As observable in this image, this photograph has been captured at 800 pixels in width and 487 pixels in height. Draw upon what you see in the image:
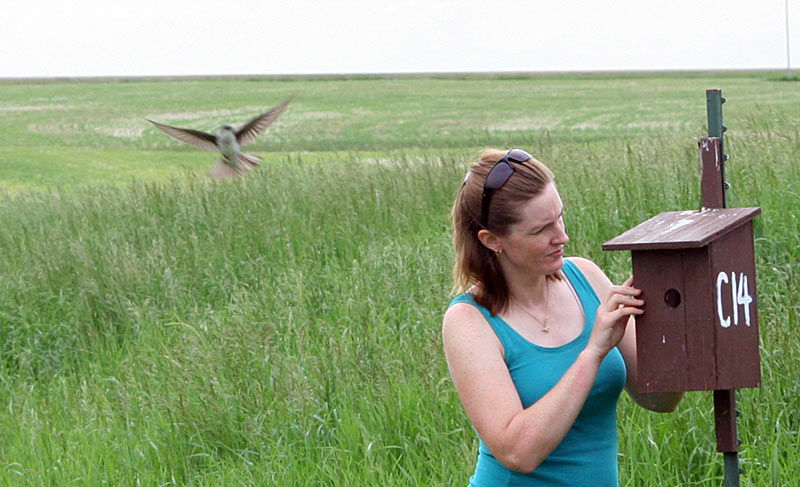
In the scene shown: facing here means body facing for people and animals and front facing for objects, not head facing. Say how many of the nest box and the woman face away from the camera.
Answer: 0

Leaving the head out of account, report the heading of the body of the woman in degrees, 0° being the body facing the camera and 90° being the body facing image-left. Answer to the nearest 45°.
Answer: approximately 315°

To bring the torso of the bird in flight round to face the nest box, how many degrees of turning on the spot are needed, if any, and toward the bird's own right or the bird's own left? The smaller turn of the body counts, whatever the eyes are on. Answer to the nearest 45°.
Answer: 0° — it already faces it

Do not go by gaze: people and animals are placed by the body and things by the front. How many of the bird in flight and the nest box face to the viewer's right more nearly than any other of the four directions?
0

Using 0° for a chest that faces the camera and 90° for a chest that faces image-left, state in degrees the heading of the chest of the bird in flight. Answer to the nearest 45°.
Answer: approximately 0°

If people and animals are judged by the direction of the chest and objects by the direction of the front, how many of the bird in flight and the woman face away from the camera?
0

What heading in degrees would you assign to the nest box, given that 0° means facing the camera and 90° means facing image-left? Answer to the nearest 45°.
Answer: approximately 45°

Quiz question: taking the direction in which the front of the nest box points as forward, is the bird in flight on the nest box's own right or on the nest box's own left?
on the nest box's own right

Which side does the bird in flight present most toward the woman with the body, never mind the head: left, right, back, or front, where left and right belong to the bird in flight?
front
